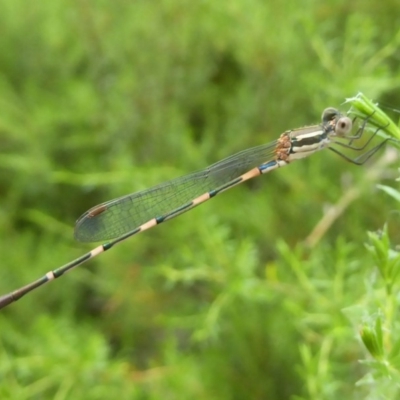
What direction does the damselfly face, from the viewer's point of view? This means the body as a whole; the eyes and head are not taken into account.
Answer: to the viewer's right
